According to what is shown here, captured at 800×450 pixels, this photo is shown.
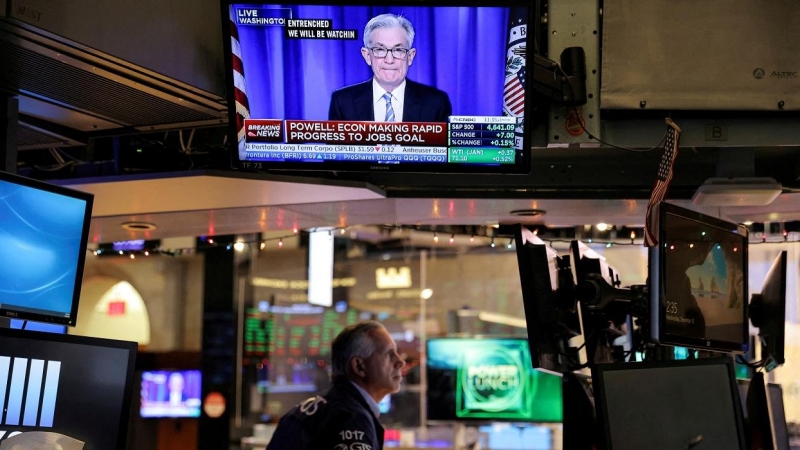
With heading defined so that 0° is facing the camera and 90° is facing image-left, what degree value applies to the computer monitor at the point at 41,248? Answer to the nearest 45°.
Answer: approximately 315°

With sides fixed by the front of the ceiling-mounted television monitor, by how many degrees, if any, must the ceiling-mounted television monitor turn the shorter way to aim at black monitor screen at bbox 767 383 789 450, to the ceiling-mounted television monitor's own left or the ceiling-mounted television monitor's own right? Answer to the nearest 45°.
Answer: approximately 90° to the ceiling-mounted television monitor's own left

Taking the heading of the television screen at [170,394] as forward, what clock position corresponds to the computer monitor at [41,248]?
the computer monitor at [41,248] is roughly at 12 o'clock from the television screen at [170,394].
